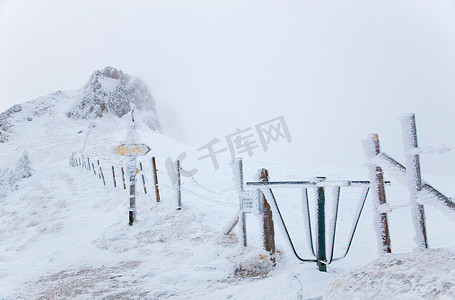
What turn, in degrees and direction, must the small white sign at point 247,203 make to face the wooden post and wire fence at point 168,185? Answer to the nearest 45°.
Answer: approximately 135° to its right

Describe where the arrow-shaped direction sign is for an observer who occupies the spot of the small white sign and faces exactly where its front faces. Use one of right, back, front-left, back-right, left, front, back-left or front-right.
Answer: back-right

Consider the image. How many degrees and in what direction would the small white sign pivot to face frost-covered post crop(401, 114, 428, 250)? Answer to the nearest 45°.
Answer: approximately 45° to its left

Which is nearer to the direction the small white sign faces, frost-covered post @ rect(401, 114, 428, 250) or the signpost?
the frost-covered post

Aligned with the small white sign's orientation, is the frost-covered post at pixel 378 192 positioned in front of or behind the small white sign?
in front

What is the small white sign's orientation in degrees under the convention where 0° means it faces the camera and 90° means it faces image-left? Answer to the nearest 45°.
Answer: approximately 0°

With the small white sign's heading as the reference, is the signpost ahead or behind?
behind

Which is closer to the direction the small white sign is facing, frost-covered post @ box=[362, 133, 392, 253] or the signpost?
the frost-covered post
